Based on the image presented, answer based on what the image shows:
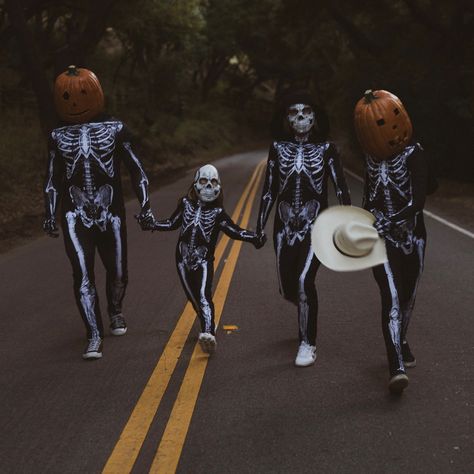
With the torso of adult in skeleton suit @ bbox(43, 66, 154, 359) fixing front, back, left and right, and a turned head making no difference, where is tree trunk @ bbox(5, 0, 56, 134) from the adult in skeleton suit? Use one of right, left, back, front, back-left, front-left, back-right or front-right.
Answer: back

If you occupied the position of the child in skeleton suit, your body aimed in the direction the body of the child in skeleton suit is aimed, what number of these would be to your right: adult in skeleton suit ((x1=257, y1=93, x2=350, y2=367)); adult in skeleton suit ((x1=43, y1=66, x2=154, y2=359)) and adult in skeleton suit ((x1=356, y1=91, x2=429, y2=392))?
1

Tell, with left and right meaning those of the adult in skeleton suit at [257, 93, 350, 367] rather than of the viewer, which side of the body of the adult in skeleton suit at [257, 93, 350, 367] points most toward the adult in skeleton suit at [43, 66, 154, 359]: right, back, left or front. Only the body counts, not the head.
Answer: right

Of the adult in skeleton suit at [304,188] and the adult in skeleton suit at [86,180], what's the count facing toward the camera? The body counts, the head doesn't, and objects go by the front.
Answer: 2

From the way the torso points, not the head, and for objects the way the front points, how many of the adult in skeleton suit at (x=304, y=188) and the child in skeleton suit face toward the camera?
2

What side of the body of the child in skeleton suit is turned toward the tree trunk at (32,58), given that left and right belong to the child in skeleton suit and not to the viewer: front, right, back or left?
back

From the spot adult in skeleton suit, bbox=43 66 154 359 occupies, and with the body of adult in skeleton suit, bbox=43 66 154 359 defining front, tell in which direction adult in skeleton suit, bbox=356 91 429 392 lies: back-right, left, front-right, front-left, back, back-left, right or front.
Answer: front-left

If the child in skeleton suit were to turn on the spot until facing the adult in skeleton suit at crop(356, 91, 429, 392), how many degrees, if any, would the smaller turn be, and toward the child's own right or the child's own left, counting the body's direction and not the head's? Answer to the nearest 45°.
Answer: approximately 45° to the child's own left

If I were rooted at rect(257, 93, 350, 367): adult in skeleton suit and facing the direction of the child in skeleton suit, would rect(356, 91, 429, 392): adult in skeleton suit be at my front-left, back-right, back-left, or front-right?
back-left

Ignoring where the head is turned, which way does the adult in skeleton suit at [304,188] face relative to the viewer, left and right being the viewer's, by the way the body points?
facing the viewer

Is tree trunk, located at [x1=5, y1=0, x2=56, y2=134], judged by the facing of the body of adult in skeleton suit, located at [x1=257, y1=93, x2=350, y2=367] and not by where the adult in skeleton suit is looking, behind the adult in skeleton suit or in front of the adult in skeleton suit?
behind
